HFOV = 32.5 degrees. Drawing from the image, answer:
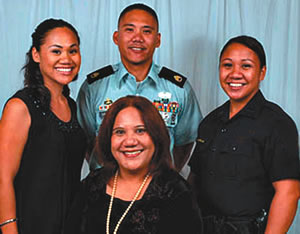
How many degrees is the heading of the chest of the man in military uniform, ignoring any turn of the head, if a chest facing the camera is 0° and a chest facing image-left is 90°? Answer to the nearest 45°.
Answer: approximately 0°
